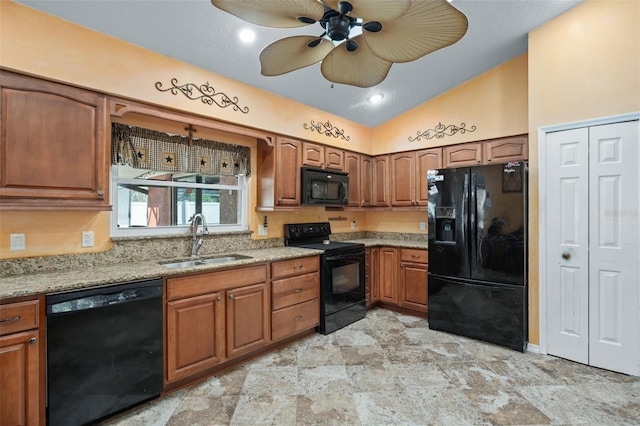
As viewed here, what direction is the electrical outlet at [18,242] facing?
toward the camera

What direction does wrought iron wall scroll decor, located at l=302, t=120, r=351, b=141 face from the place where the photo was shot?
facing the viewer and to the right of the viewer

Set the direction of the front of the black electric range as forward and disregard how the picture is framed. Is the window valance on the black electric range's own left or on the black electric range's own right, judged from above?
on the black electric range's own right

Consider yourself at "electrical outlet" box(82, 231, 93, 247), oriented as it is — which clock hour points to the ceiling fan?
The ceiling fan is roughly at 11 o'clock from the electrical outlet.

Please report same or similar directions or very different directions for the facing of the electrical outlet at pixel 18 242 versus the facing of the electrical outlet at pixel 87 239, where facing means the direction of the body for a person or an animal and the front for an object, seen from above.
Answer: same or similar directions

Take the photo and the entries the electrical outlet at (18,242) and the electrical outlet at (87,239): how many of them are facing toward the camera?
2

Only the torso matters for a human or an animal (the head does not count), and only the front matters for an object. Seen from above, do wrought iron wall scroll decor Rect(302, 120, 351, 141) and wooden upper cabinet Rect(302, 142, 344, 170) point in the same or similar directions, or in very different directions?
same or similar directions

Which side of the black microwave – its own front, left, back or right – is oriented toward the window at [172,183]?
right

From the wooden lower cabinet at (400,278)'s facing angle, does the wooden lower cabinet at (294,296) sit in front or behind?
in front

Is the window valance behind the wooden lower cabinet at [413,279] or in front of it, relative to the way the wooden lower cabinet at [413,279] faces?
in front

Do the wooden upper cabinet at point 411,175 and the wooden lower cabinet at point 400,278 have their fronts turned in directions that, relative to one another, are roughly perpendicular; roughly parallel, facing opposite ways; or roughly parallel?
roughly parallel

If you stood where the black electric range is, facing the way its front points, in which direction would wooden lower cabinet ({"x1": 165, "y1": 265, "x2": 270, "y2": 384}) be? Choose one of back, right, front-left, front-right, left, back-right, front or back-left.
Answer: right
